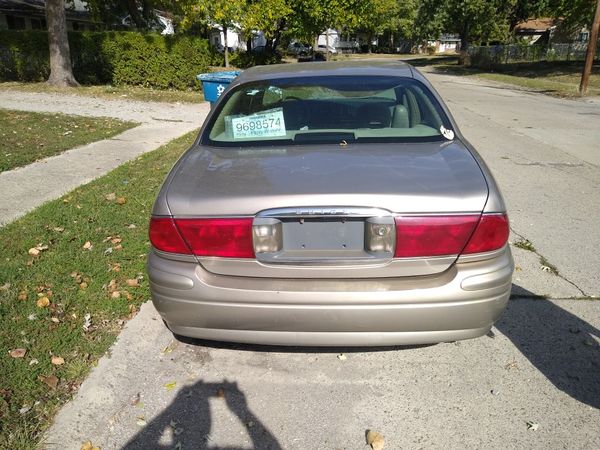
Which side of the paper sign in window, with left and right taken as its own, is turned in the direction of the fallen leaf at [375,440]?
front

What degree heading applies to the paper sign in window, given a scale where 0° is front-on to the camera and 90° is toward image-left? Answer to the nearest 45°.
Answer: approximately 0°

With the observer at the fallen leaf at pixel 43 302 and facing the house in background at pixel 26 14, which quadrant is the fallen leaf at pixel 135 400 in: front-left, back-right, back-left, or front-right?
back-right

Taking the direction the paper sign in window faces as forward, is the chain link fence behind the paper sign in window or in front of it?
behind

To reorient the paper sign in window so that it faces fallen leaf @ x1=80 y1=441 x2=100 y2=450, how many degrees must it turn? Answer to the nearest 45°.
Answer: approximately 45° to its right

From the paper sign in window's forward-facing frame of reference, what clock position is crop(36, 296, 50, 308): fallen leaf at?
The fallen leaf is roughly at 3 o'clock from the paper sign in window.

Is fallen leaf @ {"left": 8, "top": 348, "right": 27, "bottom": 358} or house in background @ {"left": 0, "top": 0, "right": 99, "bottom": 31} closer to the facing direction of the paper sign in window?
the fallen leaf

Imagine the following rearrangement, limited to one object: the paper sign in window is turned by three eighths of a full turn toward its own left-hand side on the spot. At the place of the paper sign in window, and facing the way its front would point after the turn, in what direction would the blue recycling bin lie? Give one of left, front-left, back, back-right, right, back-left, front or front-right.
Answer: front-left

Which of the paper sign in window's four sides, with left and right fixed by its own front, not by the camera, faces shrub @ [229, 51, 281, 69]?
back

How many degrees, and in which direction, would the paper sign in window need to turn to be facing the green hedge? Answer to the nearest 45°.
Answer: approximately 180°

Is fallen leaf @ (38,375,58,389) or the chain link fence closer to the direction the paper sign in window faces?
the fallen leaf

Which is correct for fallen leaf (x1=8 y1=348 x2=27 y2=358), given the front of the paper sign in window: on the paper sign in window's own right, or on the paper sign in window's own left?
on the paper sign in window's own right
